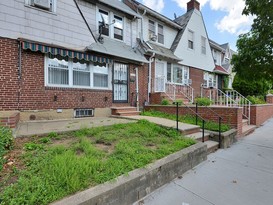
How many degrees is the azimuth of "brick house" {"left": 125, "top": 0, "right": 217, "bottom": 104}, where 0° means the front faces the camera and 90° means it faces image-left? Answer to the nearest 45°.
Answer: approximately 315°

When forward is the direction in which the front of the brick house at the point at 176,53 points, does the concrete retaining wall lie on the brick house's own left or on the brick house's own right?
on the brick house's own right
